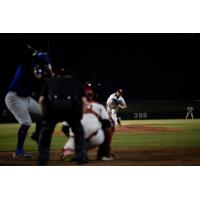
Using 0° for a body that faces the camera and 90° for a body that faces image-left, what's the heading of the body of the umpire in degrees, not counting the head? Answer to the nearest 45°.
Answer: approximately 180°

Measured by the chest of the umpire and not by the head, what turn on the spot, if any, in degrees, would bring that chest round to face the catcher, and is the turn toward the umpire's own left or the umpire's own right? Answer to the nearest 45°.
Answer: approximately 45° to the umpire's own right
